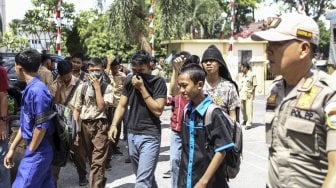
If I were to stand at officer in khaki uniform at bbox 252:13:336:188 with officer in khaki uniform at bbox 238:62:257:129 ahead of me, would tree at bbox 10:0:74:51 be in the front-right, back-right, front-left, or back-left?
front-left

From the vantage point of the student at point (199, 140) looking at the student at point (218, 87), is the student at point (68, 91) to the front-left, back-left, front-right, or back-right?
front-left

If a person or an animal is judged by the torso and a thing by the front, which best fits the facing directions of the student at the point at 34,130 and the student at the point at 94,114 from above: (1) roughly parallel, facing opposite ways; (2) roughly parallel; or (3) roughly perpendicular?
roughly perpendicular

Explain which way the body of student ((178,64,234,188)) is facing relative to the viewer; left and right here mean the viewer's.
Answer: facing the viewer and to the left of the viewer

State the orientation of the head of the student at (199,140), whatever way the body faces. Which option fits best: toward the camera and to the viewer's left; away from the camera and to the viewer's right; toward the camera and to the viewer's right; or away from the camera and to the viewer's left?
toward the camera and to the viewer's left

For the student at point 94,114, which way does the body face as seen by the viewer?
toward the camera

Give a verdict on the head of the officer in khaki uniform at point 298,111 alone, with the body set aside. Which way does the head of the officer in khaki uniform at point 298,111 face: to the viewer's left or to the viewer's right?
to the viewer's left

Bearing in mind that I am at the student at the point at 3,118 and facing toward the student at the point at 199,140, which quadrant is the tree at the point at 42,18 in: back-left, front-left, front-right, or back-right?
back-left
